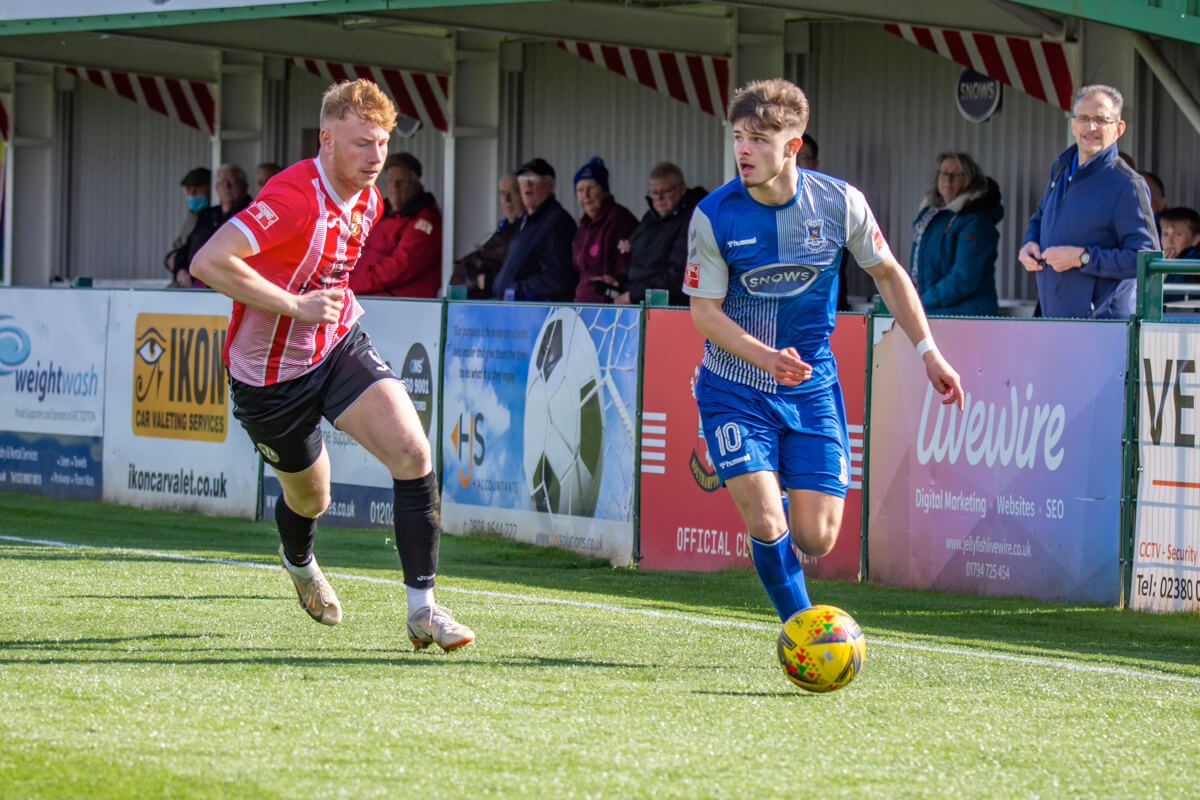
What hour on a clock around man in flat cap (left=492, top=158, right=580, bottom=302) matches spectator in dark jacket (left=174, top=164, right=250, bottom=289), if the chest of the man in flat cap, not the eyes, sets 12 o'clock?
The spectator in dark jacket is roughly at 3 o'clock from the man in flat cap.

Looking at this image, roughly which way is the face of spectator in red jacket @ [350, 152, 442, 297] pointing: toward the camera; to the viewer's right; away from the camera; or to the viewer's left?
toward the camera

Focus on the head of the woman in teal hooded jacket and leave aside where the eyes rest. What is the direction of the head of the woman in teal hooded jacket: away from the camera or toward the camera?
toward the camera

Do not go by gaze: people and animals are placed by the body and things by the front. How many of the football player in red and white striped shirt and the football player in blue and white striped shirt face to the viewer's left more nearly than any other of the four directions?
0

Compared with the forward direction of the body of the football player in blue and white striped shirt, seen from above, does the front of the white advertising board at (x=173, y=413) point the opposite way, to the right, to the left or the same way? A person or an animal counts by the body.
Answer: the same way

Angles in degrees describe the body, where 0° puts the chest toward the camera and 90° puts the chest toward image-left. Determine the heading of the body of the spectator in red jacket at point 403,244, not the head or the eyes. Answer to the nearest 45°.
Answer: approximately 45°

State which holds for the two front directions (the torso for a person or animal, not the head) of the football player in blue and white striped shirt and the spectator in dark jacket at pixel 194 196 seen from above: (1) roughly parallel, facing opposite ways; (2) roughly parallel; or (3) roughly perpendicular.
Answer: roughly parallel

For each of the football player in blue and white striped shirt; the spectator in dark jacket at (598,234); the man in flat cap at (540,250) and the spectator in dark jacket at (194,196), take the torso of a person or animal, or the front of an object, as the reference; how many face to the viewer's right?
0

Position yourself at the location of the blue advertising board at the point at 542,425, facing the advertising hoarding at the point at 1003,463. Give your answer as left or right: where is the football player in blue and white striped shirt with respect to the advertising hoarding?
right

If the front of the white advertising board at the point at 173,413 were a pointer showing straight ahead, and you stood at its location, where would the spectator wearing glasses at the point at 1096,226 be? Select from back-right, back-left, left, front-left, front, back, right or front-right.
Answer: left

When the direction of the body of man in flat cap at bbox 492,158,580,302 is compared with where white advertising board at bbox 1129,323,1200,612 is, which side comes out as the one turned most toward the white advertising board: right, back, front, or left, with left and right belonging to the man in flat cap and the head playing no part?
left

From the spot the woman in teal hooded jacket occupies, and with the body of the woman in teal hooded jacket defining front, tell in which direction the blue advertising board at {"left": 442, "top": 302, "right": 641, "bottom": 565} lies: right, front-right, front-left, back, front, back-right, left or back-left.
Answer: front-right

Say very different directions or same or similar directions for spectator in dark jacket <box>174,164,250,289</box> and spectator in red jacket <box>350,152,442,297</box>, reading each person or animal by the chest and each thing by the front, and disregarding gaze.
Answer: same or similar directions

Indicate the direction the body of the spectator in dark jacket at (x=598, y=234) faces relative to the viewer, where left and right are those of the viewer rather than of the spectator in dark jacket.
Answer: facing the viewer and to the left of the viewer

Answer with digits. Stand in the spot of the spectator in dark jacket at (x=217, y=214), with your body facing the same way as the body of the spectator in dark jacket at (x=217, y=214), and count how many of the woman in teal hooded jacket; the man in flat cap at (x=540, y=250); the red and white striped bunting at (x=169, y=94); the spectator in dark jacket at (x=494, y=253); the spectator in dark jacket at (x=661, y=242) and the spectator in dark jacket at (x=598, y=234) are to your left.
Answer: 5

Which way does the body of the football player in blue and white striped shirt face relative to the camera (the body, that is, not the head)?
toward the camera

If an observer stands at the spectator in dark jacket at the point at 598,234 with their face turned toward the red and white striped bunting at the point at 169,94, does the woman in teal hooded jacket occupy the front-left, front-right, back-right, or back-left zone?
back-right

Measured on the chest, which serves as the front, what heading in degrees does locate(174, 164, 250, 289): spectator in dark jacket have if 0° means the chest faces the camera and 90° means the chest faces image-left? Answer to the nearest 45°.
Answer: approximately 45°
